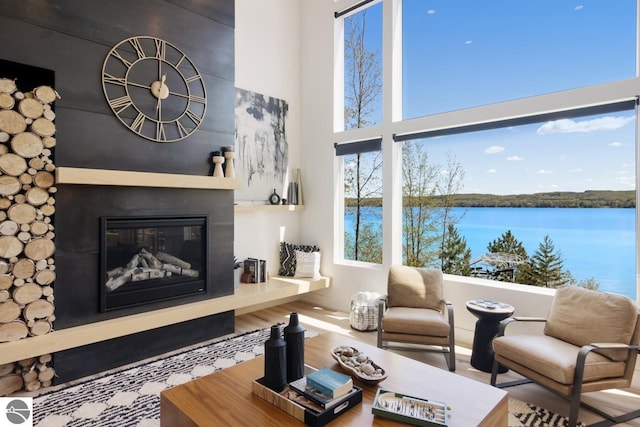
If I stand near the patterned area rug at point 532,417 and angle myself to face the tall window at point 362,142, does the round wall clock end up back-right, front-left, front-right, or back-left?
front-left

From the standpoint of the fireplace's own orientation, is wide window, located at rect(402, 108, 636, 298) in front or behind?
in front

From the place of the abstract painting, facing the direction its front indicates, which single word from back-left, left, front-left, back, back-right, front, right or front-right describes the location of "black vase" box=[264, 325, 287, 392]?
front-right

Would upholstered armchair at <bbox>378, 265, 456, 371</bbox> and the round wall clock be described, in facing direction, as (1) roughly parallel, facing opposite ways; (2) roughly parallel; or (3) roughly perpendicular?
roughly perpendicular

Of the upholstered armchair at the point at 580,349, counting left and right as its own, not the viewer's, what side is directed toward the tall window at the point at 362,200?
right

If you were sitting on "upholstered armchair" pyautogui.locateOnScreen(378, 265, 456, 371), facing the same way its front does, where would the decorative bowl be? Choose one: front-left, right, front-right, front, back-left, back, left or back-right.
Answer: front

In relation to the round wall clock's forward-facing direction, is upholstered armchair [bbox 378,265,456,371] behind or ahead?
ahead

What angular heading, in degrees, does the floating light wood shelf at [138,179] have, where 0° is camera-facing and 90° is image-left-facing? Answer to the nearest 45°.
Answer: approximately 315°

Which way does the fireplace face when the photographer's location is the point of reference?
facing the viewer and to the right of the viewer

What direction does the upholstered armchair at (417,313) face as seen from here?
toward the camera

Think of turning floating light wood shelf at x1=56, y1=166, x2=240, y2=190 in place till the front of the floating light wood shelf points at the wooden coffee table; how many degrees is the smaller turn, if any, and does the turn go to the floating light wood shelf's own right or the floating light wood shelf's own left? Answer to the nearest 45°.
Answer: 0° — it already faces it
